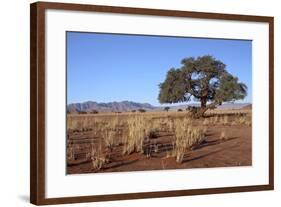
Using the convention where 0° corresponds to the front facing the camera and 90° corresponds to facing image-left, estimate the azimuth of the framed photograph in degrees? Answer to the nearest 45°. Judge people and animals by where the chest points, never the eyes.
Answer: approximately 315°
